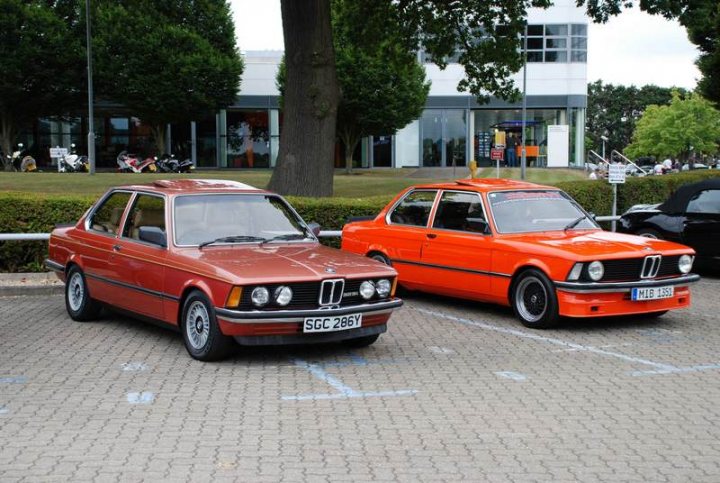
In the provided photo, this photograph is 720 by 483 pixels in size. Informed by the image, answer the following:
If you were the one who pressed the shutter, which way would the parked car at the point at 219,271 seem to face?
facing the viewer and to the right of the viewer

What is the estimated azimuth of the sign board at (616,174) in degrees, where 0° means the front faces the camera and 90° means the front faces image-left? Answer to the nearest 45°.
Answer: approximately 0°

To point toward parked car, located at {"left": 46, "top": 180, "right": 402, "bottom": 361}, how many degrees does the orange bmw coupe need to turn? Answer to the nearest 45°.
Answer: approximately 90° to its right

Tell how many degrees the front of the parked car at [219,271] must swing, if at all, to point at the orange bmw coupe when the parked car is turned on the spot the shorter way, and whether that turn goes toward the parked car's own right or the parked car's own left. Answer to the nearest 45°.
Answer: approximately 90° to the parked car's own left

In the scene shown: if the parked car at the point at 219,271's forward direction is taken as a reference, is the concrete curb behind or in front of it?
behind

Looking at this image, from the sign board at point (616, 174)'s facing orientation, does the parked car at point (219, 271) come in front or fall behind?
in front

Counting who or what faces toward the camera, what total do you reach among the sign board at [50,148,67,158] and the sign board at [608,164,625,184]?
2

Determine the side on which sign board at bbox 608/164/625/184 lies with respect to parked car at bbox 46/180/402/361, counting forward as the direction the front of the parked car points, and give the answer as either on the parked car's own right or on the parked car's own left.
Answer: on the parked car's own left

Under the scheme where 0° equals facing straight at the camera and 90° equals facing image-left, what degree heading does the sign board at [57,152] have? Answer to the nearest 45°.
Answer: approximately 0°

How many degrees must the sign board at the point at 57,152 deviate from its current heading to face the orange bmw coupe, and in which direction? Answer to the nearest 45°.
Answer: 0° — it already faces it

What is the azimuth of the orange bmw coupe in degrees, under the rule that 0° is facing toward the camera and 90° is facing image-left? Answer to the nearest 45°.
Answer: approximately 315°

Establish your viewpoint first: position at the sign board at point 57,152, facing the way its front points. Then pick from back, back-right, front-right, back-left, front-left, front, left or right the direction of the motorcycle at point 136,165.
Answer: left

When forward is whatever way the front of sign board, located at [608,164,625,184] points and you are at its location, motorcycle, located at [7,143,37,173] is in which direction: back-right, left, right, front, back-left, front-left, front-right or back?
back-right
